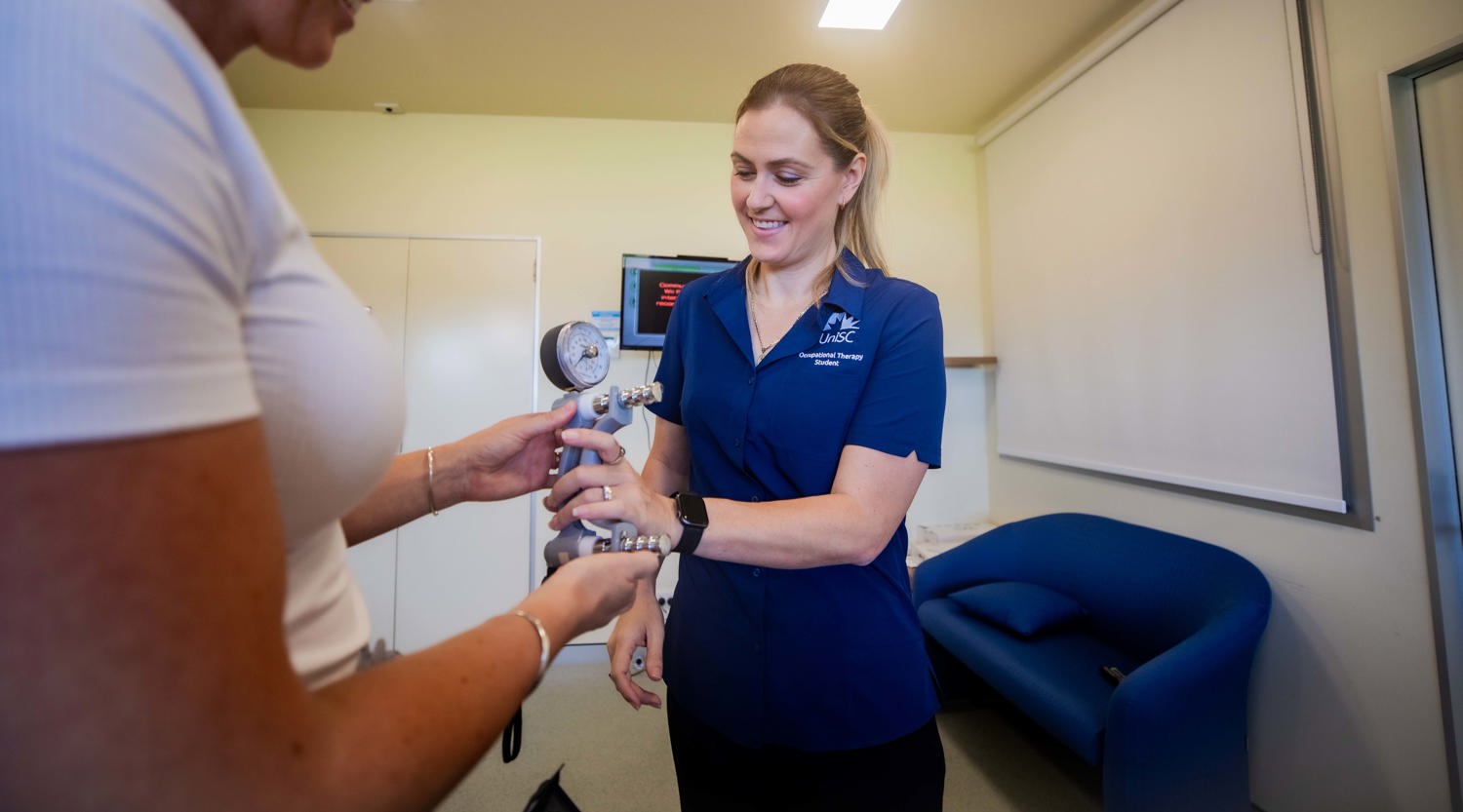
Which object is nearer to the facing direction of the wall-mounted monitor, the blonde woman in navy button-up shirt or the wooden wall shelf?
the blonde woman in navy button-up shirt

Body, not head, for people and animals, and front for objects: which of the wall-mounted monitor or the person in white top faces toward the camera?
the wall-mounted monitor

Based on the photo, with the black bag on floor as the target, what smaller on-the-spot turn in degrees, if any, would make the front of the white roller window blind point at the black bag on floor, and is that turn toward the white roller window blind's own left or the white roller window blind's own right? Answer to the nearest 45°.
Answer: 0° — it already faces it

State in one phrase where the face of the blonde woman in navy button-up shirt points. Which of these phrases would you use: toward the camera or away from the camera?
toward the camera

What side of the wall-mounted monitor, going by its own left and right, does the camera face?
front

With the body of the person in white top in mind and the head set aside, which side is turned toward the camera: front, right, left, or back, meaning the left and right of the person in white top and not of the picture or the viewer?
right

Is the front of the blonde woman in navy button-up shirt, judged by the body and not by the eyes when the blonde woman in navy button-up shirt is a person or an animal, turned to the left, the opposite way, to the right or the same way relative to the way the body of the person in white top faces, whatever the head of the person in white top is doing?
the opposite way

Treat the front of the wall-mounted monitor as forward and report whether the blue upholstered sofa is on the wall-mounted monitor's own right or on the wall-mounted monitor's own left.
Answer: on the wall-mounted monitor's own left

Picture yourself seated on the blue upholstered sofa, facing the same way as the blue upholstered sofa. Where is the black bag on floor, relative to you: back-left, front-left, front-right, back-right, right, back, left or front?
front

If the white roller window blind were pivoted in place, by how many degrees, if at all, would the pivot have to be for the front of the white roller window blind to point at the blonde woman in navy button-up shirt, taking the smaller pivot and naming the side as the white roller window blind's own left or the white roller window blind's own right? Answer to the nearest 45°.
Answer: approximately 45° to the white roller window blind's own left

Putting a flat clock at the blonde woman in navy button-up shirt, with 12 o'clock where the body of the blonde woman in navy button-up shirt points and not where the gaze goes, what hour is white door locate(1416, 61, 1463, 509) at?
The white door is roughly at 7 o'clock from the blonde woman in navy button-up shirt.

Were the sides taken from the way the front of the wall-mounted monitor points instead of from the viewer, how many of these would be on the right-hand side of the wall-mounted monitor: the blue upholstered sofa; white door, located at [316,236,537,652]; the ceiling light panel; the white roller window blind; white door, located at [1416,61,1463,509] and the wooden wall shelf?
1

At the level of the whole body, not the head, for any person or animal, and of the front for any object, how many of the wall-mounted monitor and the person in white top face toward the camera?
1

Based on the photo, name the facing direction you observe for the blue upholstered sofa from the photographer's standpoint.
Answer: facing the viewer and to the left of the viewer
